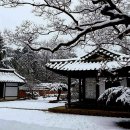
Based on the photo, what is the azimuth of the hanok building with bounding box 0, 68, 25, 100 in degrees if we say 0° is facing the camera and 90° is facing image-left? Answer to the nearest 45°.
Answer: approximately 0°
